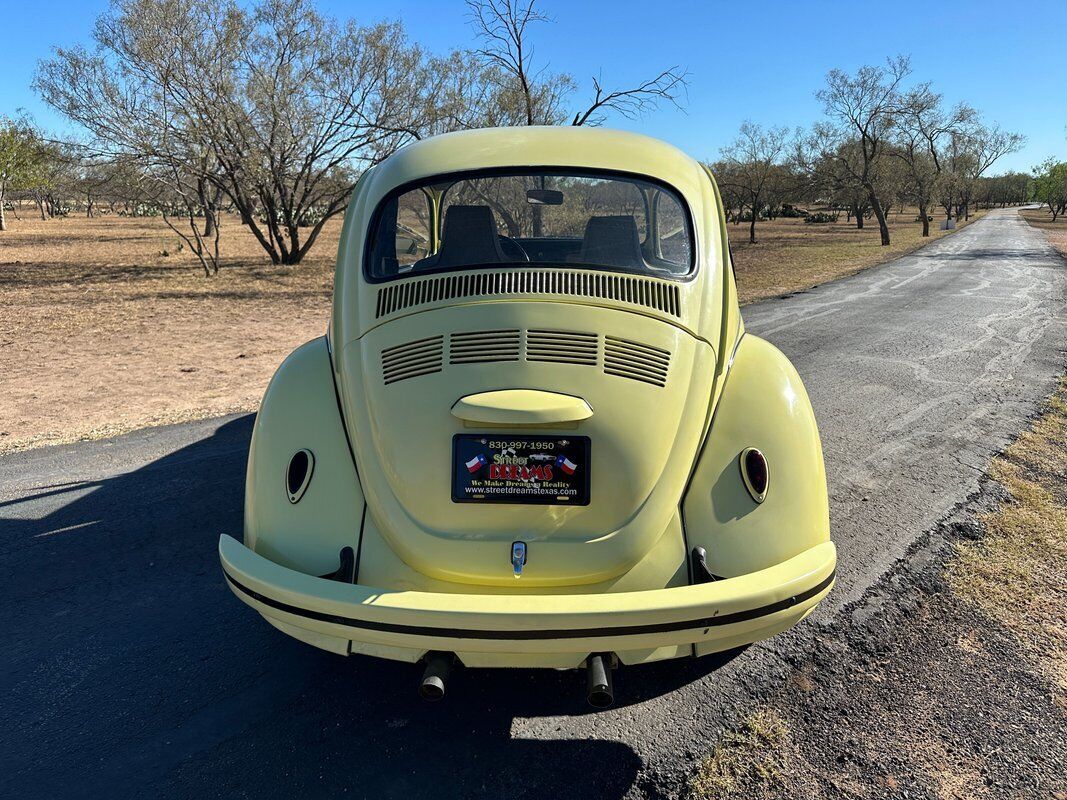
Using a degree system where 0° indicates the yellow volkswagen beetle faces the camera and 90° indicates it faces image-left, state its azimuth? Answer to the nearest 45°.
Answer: approximately 180°
